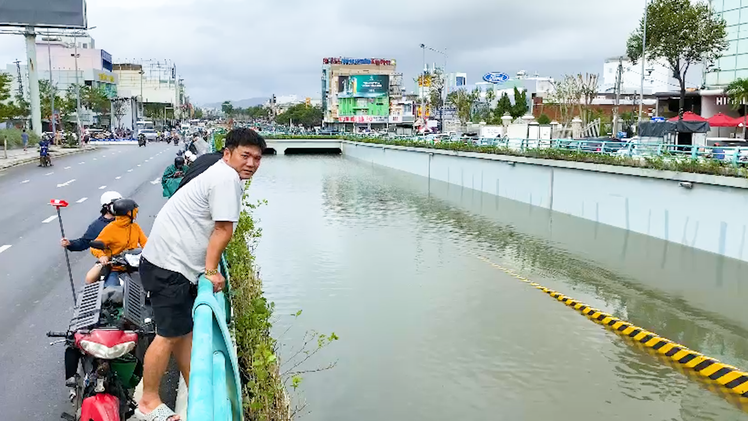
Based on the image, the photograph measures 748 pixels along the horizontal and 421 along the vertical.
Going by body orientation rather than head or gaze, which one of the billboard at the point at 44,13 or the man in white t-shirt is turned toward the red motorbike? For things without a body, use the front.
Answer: the billboard

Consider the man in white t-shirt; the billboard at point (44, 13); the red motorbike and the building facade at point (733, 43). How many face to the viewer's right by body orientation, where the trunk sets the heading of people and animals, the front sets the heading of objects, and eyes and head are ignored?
1

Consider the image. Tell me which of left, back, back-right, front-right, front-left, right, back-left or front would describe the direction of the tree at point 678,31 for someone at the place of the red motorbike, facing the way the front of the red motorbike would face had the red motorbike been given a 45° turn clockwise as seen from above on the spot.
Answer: back

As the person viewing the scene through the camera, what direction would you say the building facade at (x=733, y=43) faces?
facing the viewer and to the left of the viewer

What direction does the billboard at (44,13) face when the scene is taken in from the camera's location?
facing the viewer

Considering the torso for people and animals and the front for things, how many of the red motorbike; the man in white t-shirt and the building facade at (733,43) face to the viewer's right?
1

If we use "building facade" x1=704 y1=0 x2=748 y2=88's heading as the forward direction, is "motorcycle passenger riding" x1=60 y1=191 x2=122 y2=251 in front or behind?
in front

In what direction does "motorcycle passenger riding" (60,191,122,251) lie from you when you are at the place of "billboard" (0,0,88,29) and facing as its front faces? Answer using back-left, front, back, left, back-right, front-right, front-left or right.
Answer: front

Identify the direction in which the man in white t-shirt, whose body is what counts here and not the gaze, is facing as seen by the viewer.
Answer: to the viewer's right

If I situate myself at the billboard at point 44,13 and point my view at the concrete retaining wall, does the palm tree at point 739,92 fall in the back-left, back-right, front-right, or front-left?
front-left

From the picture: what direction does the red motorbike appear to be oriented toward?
toward the camera

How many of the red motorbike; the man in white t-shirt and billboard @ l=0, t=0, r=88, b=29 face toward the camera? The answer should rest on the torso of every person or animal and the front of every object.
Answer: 2

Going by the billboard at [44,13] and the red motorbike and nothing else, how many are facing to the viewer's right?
0

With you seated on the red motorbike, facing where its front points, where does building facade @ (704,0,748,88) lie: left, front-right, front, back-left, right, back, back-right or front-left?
back-left

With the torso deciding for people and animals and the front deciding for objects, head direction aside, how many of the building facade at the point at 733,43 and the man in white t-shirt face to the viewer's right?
1
